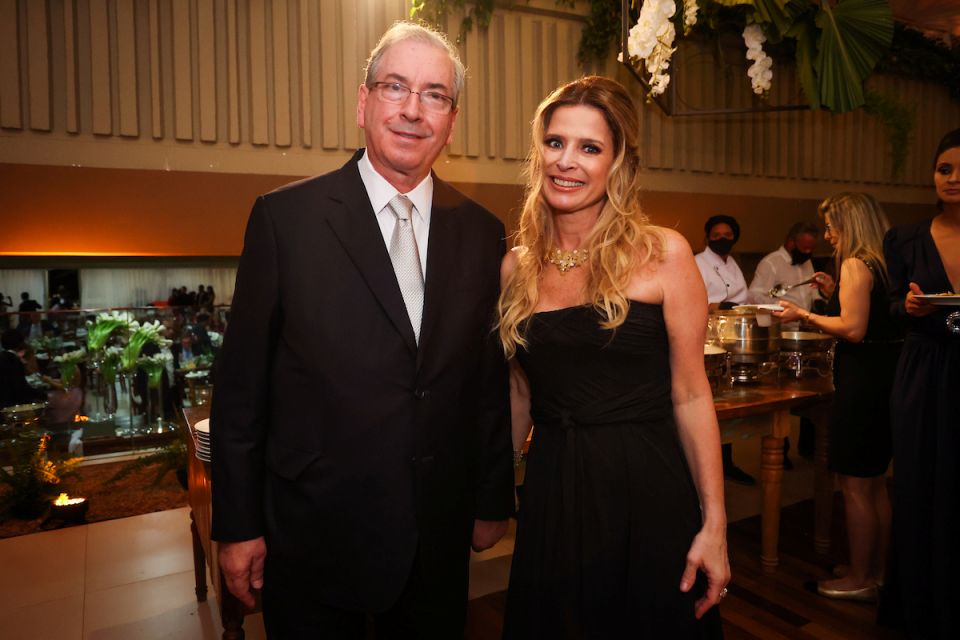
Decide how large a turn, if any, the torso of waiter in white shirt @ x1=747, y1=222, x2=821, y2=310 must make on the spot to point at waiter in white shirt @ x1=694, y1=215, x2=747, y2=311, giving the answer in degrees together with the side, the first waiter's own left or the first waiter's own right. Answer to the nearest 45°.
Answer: approximately 90° to the first waiter's own right

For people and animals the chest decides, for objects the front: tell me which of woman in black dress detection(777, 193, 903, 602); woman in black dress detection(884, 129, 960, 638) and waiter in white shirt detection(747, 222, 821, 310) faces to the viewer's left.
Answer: woman in black dress detection(777, 193, 903, 602)

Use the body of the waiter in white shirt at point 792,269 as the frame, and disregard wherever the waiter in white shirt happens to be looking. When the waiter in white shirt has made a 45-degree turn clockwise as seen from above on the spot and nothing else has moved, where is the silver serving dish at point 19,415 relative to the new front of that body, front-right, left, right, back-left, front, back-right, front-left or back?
front-right

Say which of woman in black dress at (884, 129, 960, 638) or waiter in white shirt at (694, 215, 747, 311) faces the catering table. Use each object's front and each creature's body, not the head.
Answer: the waiter in white shirt

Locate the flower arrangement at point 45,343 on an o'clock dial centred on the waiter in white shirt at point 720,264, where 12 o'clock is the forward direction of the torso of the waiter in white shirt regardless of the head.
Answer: The flower arrangement is roughly at 2 o'clock from the waiter in white shirt.

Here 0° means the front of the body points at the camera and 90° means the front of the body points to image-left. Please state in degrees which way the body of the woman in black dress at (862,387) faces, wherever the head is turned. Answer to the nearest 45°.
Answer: approximately 90°

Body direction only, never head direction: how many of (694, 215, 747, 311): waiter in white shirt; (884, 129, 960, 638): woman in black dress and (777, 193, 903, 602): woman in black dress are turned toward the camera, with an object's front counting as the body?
2

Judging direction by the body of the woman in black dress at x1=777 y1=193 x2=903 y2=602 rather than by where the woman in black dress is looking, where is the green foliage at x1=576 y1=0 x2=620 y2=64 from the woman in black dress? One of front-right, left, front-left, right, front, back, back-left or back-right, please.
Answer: front-right

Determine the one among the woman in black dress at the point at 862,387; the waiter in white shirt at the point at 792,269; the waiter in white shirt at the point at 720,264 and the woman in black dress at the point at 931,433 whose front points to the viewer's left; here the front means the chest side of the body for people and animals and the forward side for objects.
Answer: the woman in black dress at the point at 862,387

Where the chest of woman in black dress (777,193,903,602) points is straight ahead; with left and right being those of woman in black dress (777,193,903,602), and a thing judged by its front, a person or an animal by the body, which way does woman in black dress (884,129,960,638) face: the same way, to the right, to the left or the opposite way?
to the left

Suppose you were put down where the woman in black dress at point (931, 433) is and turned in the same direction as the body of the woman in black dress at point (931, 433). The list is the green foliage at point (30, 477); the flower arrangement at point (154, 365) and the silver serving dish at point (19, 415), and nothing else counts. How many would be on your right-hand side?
3

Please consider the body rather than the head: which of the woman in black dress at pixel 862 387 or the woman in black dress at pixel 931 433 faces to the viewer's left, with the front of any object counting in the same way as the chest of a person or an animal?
the woman in black dress at pixel 862 387
